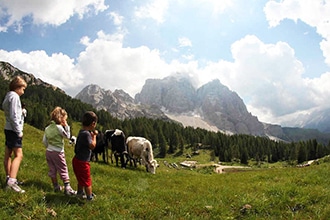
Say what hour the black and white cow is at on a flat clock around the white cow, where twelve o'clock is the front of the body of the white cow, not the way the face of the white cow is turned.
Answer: The black and white cow is roughly at 5 o'clock from the white cow.

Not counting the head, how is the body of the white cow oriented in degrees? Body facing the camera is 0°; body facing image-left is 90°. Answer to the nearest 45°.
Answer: approximately 315°
